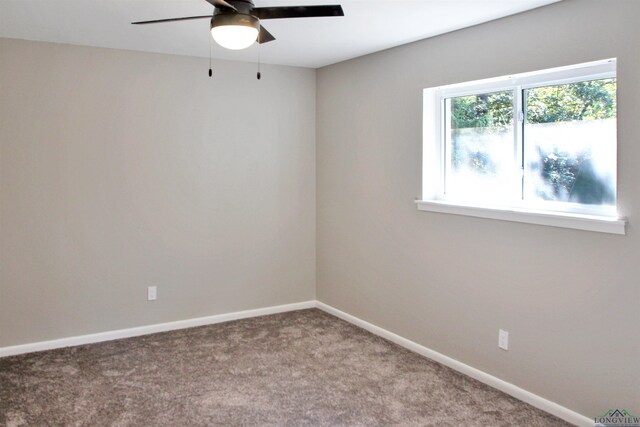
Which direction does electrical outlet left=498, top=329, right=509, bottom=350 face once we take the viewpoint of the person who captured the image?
facing the viewer and to the left of the viewer
